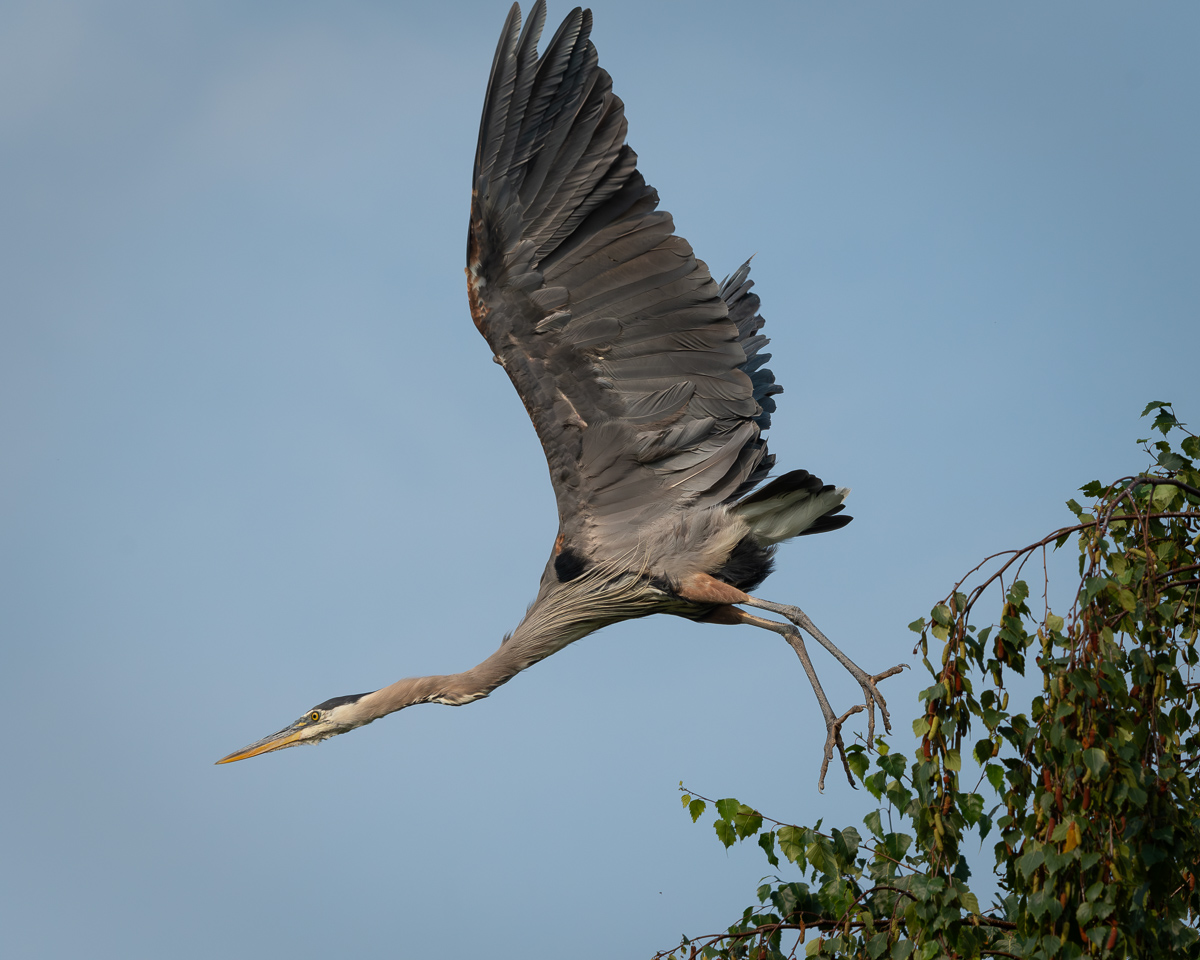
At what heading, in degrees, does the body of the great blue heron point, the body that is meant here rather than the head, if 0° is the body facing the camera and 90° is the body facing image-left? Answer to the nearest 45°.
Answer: approximately 90°
